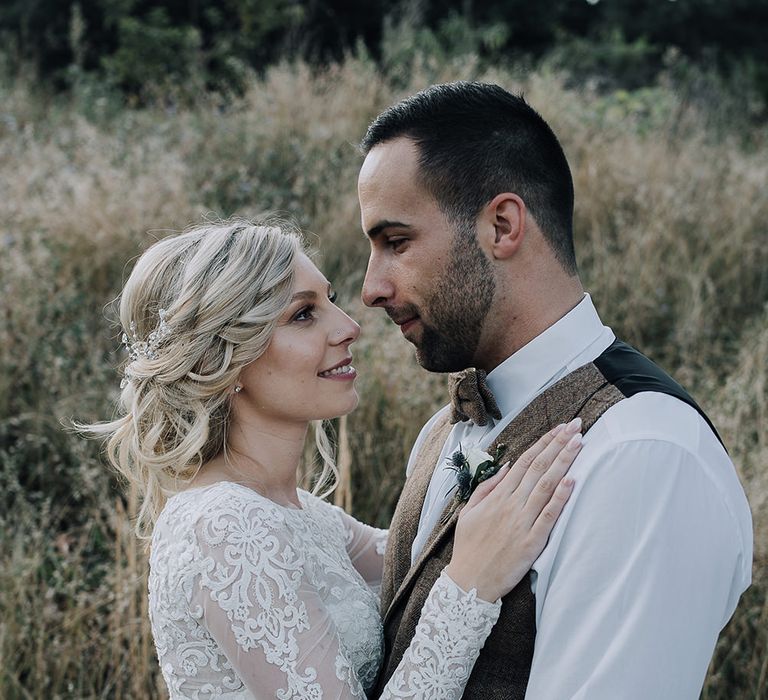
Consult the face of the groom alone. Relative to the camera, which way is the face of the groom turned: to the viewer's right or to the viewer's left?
to the viewer's left

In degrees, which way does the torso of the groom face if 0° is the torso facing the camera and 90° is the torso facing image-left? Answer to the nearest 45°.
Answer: approximately 45°
